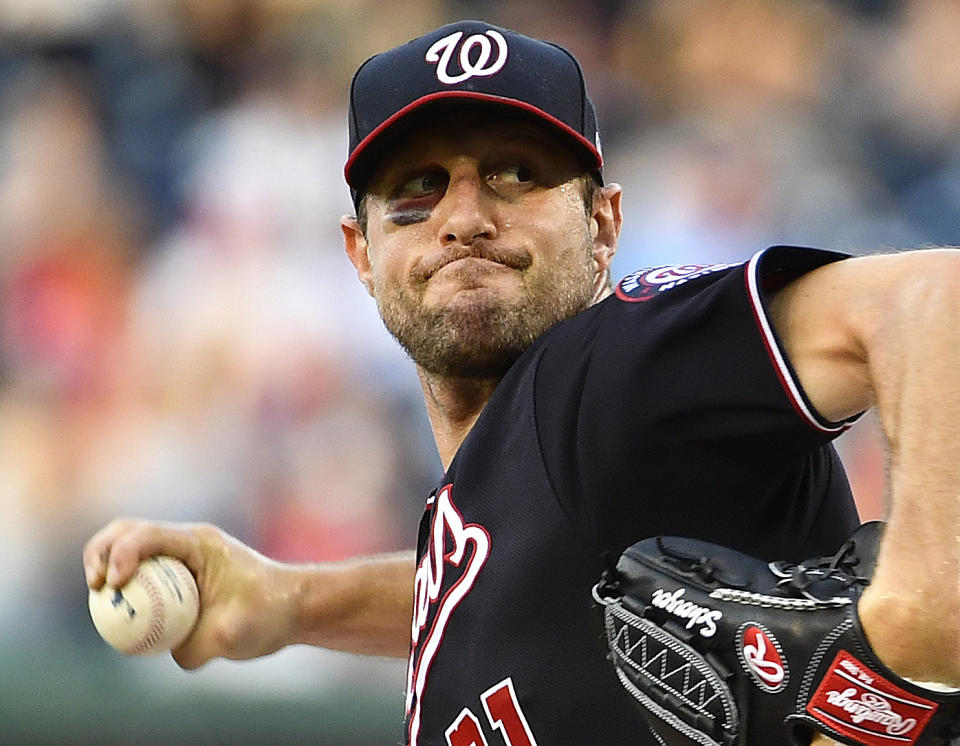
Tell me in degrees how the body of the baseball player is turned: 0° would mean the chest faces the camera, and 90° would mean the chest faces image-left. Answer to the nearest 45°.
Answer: approximately 45°
